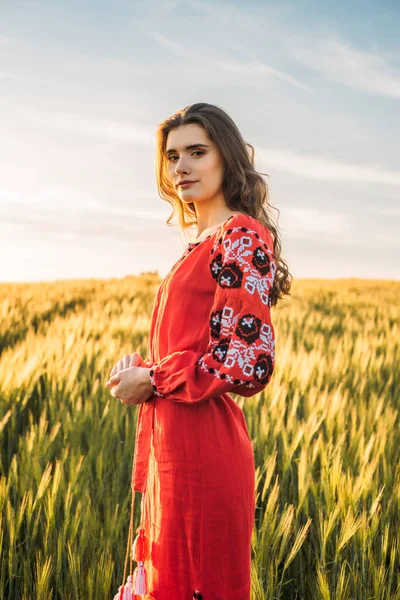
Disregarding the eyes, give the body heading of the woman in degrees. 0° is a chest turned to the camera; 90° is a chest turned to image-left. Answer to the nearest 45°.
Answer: approximately 90°
